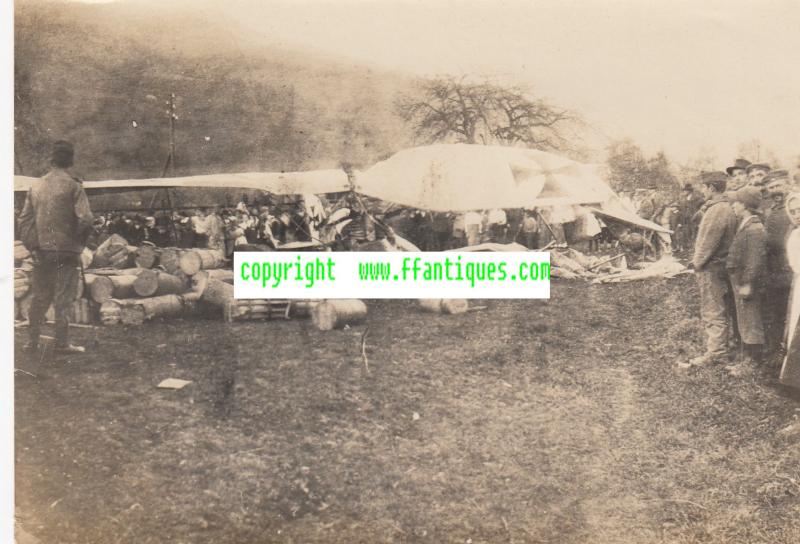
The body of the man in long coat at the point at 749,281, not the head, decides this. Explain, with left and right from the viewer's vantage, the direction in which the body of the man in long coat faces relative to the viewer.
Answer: facing to the left of the viewer

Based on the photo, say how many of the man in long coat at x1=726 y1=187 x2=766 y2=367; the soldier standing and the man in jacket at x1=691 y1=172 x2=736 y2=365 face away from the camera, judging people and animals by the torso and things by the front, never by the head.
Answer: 1

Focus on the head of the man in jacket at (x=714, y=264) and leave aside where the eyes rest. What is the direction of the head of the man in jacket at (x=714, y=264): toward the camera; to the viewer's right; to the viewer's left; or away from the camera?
to the viewer's left

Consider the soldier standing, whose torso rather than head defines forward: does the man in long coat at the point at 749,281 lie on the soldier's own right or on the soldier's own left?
on the soldier's own right

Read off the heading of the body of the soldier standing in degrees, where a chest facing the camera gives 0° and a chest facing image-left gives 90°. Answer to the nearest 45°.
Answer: approximately 180°

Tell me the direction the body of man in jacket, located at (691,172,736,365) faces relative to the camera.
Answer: to the viewer's left

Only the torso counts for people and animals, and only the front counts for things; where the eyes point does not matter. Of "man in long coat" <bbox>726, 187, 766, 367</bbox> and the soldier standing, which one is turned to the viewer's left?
the man in long coat
